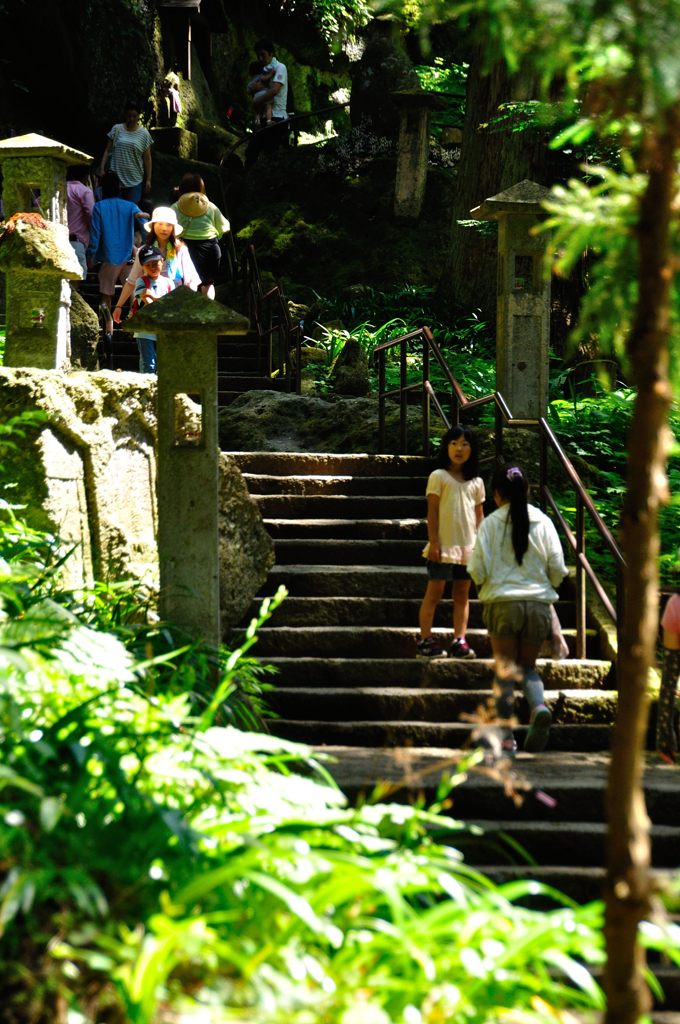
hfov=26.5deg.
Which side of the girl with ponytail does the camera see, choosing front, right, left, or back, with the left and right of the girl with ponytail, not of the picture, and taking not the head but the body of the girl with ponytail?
back

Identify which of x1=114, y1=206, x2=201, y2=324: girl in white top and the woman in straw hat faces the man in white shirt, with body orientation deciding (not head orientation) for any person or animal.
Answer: the woman in straw hat

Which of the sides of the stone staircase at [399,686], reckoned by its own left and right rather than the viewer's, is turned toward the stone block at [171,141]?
back

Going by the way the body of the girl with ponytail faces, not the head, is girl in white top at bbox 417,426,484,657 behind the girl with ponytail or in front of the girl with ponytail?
in front

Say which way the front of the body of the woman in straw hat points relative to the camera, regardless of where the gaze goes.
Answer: away from the camera

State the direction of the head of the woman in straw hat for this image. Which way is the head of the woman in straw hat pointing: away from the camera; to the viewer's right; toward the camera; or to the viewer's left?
away from the camera

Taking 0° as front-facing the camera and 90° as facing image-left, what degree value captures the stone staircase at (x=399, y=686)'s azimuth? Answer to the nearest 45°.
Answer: approximately 0°

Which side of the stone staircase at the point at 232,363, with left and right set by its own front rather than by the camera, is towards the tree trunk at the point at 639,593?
front

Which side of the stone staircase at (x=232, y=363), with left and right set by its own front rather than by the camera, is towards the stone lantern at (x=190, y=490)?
front
